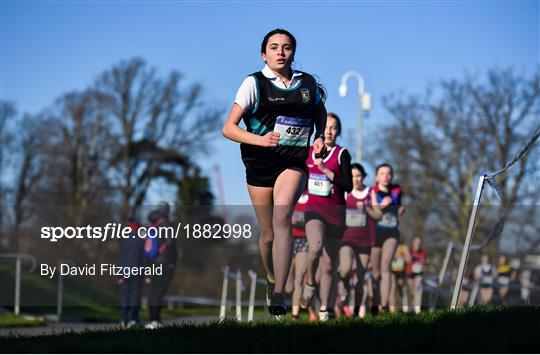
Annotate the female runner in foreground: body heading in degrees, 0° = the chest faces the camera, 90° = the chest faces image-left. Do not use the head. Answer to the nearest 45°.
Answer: approximately 0°
